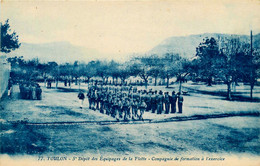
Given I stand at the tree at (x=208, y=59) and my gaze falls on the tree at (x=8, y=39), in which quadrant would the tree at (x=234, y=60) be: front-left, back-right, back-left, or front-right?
back-left
